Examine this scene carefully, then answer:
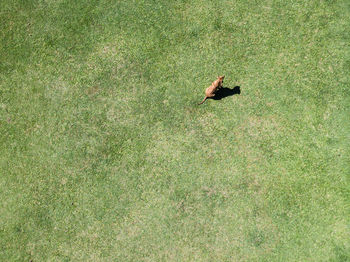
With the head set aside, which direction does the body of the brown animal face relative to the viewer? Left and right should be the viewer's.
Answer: facing away from the viewer and to the right of the viewer
